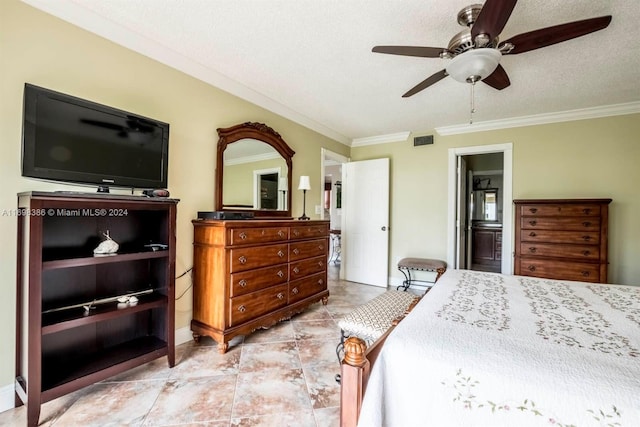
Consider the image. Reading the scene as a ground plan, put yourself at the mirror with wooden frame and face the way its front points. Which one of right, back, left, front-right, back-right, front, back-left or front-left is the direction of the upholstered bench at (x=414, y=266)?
front-left

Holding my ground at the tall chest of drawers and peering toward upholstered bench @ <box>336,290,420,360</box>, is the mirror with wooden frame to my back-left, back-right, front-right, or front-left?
front-right

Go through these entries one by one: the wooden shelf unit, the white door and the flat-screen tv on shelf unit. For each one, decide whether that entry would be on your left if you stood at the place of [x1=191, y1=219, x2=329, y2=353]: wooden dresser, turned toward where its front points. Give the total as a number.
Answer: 1

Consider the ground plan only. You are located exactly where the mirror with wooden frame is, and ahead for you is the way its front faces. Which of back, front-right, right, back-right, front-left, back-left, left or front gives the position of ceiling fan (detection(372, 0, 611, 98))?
front

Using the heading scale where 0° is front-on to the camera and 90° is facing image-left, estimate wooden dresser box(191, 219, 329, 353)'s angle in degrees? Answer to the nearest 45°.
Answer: approximately 315°

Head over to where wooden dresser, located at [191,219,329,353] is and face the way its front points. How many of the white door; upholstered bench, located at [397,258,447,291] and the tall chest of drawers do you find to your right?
0

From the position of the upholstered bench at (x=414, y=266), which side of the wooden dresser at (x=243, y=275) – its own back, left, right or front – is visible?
left

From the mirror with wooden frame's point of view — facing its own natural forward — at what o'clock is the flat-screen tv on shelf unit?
The flat-screen tv on shelf unit is roughly at 3 o'clock from the mirror with wooden frame.

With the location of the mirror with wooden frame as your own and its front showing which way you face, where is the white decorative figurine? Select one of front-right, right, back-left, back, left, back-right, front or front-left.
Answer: right

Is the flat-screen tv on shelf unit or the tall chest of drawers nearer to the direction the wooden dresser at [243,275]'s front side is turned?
the tall chest of drawers

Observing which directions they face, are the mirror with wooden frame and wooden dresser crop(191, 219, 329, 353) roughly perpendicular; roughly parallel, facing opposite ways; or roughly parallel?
roughly parallel

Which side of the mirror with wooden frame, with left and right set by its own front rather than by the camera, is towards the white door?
left

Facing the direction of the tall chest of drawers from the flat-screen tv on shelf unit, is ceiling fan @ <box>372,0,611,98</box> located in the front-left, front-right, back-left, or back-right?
front-right

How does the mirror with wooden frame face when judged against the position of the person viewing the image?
facing the viewer and to the right of the viewer

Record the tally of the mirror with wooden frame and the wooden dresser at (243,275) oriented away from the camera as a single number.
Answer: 0

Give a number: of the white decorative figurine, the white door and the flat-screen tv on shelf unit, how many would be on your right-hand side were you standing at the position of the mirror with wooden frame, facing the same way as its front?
2

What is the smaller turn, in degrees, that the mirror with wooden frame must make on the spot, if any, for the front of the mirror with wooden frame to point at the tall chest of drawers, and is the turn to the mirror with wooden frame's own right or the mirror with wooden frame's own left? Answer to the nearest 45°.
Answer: approximately 45° to the mirror with wooden frame's own left

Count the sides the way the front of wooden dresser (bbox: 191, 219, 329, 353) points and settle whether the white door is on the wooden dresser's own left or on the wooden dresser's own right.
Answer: on the wooden dresser's own left

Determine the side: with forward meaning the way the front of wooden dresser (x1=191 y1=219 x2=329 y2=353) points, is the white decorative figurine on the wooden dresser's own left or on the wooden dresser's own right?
on the wooden dresser's own right
